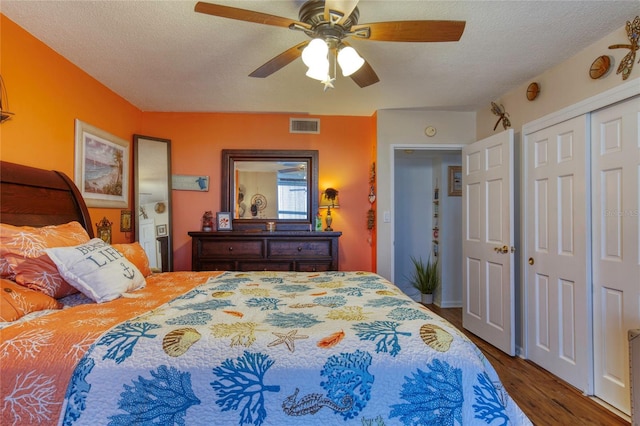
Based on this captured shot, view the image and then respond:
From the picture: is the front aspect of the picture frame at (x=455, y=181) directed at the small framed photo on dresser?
no

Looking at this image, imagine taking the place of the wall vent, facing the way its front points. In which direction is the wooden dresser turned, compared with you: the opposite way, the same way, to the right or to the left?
the same way

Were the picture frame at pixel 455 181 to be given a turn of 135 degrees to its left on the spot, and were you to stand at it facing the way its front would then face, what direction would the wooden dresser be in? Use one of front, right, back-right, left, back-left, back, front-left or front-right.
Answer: back

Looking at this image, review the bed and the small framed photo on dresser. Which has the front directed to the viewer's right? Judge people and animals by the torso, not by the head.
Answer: the bed

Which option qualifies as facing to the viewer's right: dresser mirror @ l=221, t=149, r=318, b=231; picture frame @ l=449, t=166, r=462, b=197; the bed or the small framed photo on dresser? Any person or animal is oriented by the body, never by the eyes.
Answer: the bed

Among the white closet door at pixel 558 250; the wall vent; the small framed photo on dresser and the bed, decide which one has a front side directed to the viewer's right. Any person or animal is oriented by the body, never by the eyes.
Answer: the bed

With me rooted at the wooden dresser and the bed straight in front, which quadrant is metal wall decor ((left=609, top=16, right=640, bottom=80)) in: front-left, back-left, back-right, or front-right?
front-left

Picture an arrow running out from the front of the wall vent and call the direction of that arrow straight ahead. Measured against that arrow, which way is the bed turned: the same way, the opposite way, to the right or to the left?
to the left

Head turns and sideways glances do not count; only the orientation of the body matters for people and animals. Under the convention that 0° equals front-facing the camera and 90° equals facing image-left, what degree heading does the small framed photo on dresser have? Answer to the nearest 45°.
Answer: approximately 0°

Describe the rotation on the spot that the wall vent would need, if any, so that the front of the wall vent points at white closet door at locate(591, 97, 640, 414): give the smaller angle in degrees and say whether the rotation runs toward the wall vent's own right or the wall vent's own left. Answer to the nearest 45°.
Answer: approximately 45° to the wall vent's own left

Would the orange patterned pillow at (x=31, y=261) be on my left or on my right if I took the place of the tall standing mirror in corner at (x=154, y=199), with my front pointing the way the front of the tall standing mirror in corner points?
on my right

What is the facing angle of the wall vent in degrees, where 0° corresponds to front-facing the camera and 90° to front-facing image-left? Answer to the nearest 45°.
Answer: approximately 0°

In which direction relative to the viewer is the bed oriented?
to the viewer's right

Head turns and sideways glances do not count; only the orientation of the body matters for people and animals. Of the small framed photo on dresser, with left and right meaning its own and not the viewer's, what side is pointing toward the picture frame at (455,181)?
left

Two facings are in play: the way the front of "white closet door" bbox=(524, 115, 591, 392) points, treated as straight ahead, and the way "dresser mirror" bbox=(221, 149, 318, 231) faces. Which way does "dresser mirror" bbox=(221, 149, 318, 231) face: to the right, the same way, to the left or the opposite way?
to the left

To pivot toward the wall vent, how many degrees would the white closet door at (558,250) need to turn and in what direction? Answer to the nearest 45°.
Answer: approximately 45° to its right

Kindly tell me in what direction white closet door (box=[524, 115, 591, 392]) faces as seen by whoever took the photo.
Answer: facing the viewer and to the left of the viewer
